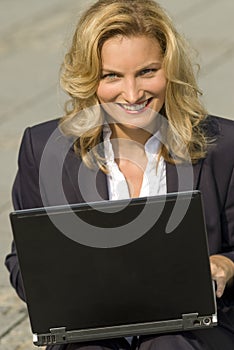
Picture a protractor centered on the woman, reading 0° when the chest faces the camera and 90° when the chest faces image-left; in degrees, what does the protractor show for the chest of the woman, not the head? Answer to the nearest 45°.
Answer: approximately 0°
